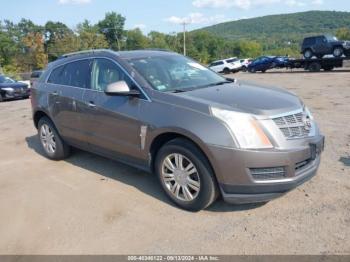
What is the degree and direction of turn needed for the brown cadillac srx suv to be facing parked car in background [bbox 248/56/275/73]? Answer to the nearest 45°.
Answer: approximately 135° to its left

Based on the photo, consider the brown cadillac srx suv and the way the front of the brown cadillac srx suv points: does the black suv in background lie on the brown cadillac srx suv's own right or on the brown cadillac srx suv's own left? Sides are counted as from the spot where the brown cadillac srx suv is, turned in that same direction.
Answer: on the brown cadillac srx suv's own left

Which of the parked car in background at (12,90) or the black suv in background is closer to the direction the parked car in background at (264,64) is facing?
the parked car in background

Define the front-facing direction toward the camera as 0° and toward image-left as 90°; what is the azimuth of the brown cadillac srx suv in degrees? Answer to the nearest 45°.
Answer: approximately 315°

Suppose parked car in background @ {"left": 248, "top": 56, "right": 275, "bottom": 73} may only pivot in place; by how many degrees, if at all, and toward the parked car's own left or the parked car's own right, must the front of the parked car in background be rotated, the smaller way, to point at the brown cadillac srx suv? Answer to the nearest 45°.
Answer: approximately 45° to the parked car's own left

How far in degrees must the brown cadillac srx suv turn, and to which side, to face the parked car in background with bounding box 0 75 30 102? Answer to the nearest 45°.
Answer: approximately 180°

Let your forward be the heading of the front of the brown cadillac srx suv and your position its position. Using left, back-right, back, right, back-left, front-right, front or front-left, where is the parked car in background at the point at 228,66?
back-left

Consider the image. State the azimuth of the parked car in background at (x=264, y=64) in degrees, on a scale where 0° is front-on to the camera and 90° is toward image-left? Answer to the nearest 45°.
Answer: approximately 45°
